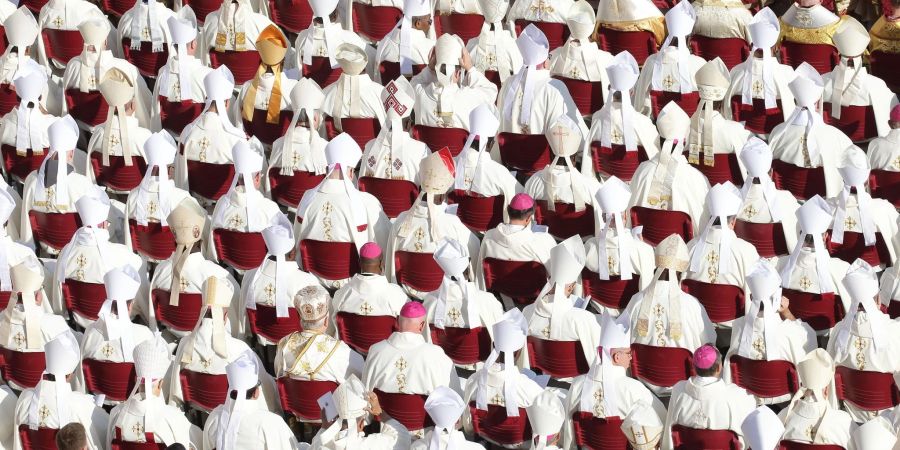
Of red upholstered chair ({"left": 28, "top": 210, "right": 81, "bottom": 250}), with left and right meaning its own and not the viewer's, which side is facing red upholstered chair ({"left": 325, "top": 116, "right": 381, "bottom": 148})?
right

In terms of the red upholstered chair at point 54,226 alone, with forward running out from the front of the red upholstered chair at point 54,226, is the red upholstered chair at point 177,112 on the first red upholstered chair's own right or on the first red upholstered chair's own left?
on the first red upholstered chair's own right

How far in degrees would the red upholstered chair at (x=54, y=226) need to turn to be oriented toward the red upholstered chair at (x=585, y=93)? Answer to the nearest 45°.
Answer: approximately 90° to its right

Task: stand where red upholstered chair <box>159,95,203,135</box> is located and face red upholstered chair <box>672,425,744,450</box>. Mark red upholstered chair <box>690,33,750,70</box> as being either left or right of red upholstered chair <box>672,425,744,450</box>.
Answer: left

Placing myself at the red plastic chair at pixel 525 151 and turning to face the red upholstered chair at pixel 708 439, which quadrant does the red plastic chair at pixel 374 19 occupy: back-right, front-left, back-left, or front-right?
back-right

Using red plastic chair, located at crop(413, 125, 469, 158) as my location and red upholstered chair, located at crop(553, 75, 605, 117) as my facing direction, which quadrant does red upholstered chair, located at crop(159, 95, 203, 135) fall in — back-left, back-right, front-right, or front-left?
back-left

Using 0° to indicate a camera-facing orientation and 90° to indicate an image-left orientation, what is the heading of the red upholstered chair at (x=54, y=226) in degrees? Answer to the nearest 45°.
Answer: approximately 180°

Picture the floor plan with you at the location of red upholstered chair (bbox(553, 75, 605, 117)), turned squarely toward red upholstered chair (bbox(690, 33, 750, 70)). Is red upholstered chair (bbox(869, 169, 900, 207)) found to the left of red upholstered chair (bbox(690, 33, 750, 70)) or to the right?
right

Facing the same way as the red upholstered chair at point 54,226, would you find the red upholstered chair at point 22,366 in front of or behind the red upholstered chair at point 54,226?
behind
